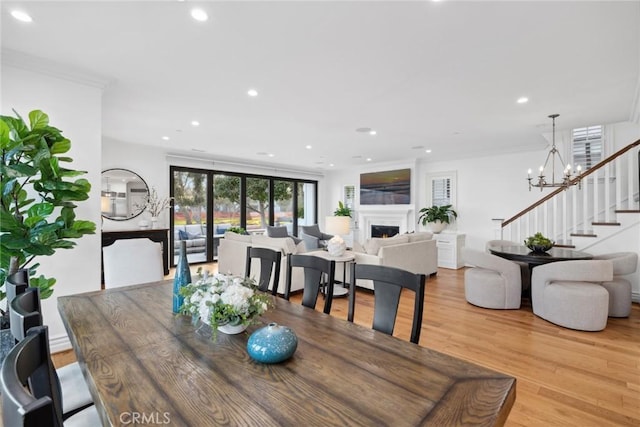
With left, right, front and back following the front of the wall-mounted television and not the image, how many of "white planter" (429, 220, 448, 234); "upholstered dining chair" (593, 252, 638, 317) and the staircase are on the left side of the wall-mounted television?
3

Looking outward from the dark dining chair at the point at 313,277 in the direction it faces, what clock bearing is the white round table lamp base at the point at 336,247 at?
The white round table lamp base is roughly at 5 o'clock from the dark dining chair.

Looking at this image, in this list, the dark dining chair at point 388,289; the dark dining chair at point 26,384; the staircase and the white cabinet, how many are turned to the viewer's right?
1

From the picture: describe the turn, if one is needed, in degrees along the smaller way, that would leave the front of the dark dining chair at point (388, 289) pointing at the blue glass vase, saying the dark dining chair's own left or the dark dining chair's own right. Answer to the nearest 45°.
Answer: approximately 45° to the dark dining chair's own right

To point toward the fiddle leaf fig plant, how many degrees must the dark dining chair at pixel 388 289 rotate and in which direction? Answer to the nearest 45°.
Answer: approximately 45° to its right

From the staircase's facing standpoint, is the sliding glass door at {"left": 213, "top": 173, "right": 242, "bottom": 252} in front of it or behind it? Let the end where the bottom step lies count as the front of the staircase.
in front

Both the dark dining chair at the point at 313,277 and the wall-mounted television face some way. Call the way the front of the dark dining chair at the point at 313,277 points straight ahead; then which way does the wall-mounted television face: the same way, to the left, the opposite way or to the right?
the same way

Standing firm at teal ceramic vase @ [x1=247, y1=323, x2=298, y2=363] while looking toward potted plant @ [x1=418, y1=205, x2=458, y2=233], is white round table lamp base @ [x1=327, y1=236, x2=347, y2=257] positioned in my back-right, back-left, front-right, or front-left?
front-left

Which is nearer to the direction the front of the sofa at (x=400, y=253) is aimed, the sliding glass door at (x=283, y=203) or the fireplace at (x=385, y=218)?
the sliding glass door

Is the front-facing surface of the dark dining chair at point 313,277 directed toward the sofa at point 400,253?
no

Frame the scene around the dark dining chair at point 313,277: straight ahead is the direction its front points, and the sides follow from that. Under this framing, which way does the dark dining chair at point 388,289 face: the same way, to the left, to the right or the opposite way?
the same way

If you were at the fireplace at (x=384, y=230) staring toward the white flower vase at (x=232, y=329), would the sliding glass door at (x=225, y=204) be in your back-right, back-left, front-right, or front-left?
front-right

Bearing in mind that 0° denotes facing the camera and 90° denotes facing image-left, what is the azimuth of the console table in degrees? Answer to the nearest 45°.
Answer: approximately 315°

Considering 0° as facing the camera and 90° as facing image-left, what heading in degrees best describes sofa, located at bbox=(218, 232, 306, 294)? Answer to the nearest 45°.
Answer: approximately 225°

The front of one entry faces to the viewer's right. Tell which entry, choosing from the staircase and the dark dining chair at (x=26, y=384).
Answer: the dark dining chair

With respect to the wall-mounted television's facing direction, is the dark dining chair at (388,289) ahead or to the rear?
ahead

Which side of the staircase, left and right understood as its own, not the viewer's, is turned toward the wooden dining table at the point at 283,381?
left

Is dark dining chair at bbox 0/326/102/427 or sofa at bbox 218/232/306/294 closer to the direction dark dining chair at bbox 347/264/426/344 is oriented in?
the dark dining chair

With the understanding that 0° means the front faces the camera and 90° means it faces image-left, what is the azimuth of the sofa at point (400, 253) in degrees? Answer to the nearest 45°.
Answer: approximately 135°
